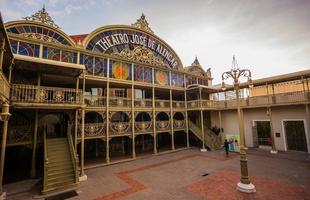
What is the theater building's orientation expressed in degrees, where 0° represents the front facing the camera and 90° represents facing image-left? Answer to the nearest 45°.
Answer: approximately 315°
